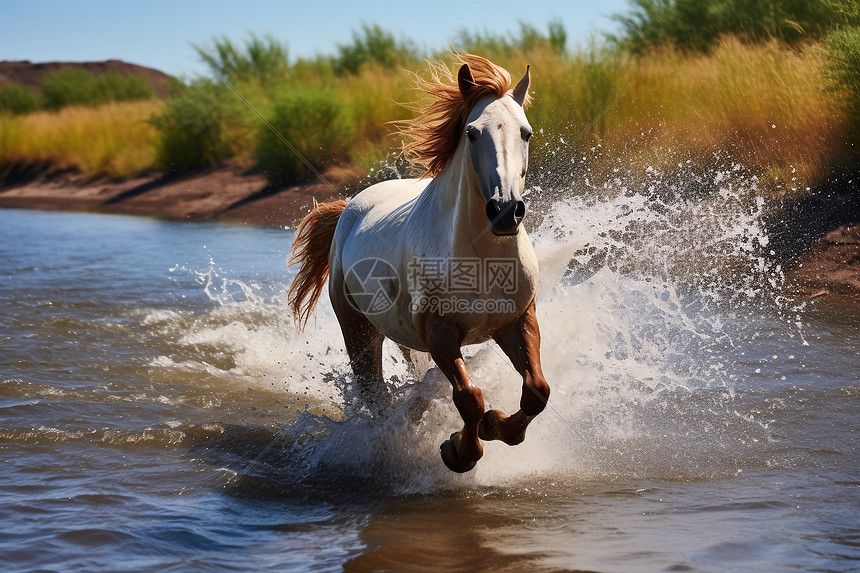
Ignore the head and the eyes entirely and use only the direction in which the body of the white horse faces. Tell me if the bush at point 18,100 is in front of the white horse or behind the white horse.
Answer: behind

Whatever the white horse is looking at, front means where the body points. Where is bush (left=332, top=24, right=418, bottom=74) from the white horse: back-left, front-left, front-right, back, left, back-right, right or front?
back-left

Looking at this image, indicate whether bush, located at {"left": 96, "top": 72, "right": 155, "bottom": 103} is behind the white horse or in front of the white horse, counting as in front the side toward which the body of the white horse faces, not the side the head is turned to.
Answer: behind

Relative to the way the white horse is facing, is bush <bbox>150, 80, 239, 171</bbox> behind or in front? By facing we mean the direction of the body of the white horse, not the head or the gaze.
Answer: behind

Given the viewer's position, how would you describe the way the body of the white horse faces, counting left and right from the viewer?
facing the viewer and to the right of the viewer

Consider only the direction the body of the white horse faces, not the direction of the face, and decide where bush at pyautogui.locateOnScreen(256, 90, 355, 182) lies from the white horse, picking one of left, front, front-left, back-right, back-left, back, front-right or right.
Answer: back-left
